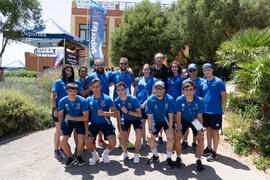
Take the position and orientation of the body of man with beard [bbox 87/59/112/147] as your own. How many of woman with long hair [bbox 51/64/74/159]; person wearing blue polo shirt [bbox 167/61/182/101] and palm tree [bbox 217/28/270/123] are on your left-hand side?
2

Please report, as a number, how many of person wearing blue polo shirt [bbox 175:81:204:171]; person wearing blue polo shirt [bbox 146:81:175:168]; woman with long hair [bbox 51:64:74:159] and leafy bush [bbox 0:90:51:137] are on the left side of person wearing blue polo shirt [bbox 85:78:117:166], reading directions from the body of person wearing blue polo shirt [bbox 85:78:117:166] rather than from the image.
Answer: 2

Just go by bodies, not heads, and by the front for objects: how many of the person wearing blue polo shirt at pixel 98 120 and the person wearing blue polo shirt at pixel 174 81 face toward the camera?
2

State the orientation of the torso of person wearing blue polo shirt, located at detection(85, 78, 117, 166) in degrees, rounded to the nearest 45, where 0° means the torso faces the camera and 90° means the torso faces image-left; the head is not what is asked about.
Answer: approximately 0°

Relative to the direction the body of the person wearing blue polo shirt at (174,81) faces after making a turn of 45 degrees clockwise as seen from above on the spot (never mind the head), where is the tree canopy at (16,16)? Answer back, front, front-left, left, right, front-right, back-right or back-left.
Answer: right

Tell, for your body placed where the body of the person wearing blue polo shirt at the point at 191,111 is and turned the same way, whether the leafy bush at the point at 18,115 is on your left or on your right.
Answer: on your right

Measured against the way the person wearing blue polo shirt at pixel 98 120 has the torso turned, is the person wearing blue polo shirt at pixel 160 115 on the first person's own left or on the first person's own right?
on the first person's own left

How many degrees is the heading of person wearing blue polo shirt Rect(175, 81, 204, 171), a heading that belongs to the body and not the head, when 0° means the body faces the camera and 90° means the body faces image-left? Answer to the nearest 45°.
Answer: approximately 0°

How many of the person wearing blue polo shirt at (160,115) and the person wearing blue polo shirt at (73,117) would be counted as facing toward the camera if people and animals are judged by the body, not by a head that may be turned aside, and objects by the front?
2
